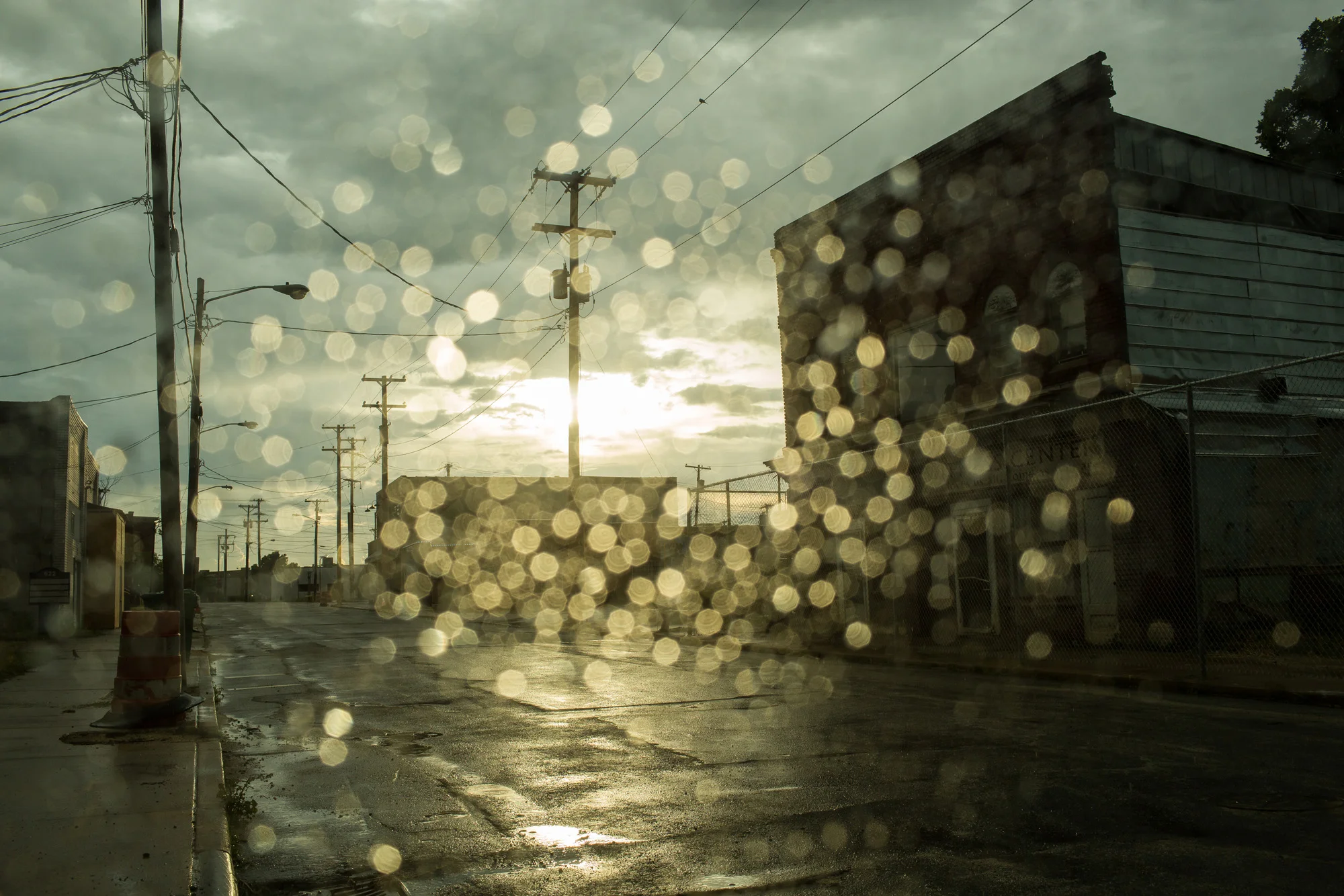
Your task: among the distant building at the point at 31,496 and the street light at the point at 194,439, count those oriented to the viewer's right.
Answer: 2

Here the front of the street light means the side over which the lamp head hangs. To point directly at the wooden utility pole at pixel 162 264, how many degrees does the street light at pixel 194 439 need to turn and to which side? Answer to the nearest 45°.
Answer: approximately 90° to its right

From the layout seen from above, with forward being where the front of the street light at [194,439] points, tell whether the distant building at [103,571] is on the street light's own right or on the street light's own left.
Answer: on the street light's own left

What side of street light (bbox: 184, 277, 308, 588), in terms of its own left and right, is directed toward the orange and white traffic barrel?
right

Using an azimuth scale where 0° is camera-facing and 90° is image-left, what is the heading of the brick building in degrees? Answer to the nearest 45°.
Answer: approximately 45°

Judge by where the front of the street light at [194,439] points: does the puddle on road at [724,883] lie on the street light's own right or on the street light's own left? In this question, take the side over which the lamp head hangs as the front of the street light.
on the street light's own right

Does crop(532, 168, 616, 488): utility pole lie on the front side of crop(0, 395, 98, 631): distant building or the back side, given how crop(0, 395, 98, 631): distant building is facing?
on the front side

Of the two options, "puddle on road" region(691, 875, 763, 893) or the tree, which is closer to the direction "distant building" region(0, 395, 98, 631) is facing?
the tree

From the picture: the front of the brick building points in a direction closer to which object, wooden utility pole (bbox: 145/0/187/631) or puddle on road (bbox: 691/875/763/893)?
the wooden utility pole

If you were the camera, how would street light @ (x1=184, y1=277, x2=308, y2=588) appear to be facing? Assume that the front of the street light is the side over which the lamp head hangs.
facing to the right of the viewer

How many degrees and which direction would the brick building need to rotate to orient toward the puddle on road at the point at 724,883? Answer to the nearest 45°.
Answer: approximately 45° to its left

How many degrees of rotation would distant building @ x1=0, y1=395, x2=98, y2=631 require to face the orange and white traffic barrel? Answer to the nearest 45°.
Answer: approximately 90° to its right

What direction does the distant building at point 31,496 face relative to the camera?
to the viewer's right

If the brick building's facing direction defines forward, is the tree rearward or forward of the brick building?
rearward
